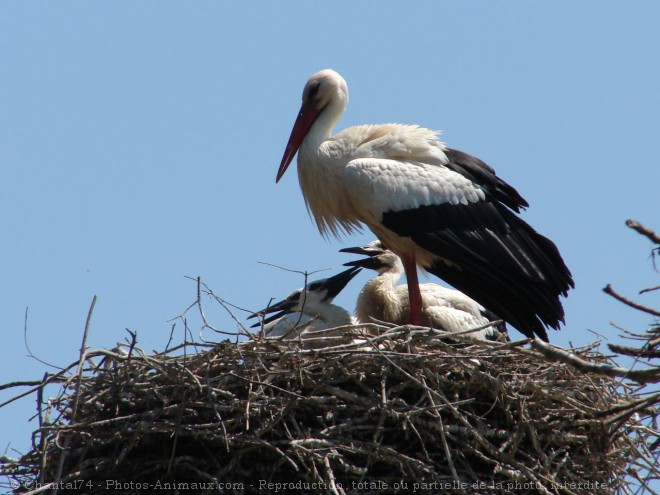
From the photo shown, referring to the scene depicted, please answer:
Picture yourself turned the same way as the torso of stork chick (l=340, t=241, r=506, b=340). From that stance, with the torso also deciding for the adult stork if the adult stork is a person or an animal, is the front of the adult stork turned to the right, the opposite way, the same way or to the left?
the same way

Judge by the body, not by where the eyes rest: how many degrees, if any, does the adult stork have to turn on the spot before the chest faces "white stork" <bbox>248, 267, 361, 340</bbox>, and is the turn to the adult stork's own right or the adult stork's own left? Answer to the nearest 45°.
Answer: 0° — it already faces it

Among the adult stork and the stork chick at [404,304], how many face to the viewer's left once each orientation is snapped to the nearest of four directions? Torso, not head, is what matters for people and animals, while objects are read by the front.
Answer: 2

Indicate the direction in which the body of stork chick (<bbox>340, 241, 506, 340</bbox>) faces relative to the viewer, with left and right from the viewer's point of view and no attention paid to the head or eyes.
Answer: facing to the left of the viewer

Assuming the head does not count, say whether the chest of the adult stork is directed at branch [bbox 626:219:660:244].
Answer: no

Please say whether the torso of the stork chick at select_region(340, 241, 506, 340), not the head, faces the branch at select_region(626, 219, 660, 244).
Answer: no

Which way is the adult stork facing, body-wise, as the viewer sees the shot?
to the viewer's left
